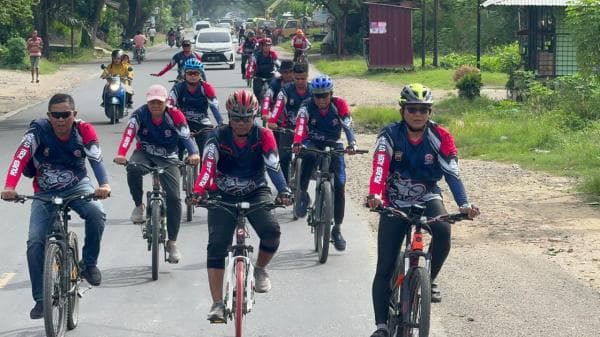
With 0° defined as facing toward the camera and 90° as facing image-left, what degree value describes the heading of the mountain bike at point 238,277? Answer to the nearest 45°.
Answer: approximately 0°

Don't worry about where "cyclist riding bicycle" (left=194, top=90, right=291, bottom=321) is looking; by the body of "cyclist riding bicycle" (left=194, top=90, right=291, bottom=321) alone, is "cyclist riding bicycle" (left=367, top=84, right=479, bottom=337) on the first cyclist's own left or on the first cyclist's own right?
on the first cyclist's own left

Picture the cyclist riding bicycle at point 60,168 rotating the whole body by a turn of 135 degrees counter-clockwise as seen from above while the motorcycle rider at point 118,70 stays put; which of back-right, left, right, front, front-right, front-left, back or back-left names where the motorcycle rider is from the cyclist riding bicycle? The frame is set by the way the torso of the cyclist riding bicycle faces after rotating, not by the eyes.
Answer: front-left

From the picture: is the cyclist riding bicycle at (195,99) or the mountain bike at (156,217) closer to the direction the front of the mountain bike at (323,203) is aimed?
the mountain bike

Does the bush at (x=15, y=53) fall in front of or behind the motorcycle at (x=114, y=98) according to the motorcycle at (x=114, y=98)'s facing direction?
behind

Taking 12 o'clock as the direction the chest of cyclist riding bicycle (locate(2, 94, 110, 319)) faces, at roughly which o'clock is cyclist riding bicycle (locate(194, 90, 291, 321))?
cyclist riding bicycle (locate(194, 90, 291, 321)) is roughly at 10 o'clock from cyclist riding bicycle (locate(2, 94, 110, 319)).

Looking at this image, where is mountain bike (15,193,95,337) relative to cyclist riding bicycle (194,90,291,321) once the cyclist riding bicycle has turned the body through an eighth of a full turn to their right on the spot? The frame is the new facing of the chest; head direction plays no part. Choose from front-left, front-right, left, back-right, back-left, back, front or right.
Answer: front-right
